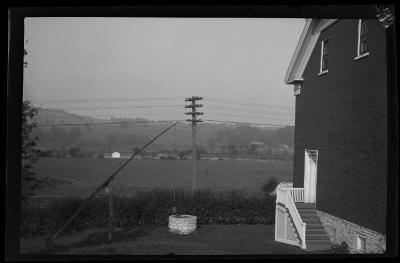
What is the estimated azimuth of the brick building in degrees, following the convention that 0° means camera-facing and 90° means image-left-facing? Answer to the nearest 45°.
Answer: approximately 45°

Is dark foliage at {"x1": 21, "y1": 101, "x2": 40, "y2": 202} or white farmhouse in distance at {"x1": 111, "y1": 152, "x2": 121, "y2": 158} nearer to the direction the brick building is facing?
the dark foliage

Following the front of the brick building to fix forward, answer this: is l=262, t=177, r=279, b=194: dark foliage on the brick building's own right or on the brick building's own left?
on the brick building's own right

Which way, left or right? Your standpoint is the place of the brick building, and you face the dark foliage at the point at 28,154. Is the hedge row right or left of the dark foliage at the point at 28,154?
right
